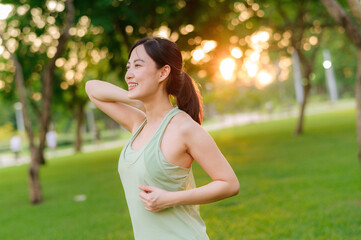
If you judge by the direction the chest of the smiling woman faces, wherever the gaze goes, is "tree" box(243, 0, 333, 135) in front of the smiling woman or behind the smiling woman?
behind

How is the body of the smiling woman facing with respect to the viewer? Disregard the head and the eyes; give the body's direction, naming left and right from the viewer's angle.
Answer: facing the viewer and to the left of the viewer

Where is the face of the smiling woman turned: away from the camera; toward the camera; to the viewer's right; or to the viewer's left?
to the viewer's left
